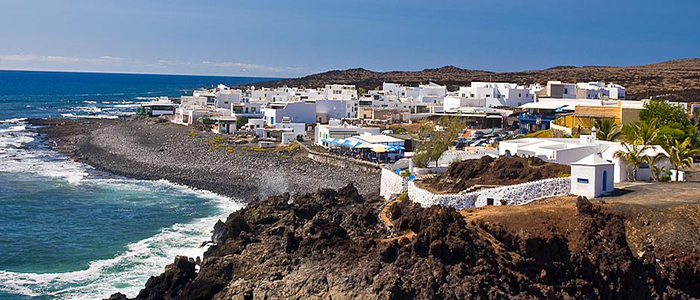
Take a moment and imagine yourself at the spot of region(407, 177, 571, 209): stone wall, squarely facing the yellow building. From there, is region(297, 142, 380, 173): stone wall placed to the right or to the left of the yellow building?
left

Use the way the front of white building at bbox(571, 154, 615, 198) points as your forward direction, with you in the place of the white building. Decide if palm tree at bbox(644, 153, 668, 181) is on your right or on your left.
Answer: on your left

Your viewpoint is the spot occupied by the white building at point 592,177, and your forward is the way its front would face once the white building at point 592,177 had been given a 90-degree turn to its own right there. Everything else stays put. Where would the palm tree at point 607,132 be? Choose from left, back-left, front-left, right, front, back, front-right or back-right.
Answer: back-right

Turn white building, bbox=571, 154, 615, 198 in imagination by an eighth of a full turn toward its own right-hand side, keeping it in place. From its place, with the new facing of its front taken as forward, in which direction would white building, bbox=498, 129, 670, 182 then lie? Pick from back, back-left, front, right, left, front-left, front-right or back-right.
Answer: back

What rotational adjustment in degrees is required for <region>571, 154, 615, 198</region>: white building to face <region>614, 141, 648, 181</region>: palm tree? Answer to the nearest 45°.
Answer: approximately 135° to its left

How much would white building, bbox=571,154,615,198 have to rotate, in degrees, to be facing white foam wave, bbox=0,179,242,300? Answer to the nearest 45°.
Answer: approximately 135° to its right

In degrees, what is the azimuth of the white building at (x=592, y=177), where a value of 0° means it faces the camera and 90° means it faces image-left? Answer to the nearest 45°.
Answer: approximately 315°

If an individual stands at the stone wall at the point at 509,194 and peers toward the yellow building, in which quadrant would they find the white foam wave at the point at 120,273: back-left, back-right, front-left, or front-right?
back-left

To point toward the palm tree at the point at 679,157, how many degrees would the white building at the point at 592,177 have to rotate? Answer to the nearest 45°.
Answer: approximately 90° to its left

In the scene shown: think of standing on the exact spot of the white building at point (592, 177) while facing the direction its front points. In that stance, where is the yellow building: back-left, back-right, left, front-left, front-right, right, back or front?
back-left

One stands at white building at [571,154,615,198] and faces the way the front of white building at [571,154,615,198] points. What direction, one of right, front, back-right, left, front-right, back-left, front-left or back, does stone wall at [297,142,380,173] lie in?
back
